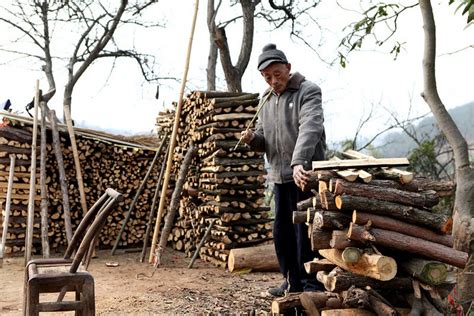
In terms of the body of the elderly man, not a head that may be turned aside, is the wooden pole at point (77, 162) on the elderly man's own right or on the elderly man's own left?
on the elderly man's own right

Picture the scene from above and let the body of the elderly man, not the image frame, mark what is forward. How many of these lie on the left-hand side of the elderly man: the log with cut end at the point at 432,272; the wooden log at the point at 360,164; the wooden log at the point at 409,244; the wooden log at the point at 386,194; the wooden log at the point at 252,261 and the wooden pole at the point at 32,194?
4

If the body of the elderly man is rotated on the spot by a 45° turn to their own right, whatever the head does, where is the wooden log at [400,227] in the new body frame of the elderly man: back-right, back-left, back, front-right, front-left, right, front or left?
back-left

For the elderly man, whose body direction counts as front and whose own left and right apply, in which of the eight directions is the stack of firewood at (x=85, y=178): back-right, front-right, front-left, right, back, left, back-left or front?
right

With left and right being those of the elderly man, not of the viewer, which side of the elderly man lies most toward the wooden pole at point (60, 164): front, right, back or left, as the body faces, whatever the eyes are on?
right

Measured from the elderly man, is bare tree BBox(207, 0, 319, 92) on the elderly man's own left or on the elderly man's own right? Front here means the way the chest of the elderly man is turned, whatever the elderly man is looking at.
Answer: on the elderly man's own right

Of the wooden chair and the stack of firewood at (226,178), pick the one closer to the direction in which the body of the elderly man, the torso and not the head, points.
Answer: the wooden chair

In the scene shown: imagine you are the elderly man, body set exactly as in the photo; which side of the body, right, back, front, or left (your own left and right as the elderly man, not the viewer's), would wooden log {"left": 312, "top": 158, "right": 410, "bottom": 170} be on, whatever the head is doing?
left

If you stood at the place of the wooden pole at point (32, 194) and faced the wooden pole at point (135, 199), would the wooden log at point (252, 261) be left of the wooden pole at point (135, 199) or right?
right

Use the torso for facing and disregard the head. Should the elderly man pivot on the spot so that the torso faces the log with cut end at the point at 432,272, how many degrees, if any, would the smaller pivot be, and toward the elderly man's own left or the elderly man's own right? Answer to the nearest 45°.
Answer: approximately 90° to the elderly man's own left

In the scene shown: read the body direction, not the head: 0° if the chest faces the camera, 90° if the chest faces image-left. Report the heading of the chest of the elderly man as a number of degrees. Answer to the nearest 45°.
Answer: approximately 45°

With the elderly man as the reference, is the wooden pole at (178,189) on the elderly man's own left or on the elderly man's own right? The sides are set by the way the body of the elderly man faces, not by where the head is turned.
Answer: on the elderly man's own right

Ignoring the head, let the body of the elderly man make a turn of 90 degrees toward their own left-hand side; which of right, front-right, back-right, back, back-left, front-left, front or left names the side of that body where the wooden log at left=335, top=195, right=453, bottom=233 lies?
front
